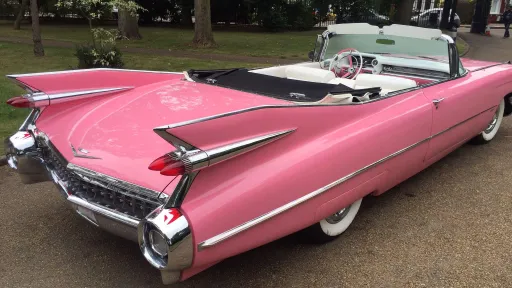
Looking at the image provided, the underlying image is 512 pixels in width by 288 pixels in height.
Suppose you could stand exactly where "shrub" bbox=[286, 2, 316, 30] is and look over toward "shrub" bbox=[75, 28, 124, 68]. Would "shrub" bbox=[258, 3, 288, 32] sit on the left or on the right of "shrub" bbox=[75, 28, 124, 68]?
right

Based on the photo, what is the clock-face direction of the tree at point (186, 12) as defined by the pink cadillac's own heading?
The tree is roughly at 10 o'clock from the pink cadillac.

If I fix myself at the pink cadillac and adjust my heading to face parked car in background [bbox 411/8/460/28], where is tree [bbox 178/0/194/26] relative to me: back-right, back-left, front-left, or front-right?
front-left

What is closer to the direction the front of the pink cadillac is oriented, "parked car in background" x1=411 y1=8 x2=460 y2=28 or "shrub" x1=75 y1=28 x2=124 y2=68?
the parked car in background

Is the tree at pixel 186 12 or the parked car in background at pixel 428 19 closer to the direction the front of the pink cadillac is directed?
the parked car in background

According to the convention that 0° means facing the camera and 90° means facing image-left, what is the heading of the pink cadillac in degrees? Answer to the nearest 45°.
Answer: approximately 225°

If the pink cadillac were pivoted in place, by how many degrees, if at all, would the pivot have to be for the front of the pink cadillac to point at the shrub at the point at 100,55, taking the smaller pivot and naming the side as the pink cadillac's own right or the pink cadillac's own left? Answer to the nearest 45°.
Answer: approximately 90° to the pink cadillac's own left

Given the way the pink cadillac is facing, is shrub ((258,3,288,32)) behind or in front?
in front

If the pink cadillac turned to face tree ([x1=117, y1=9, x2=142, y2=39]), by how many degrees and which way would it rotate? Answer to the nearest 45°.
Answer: approximately 45° to its left
